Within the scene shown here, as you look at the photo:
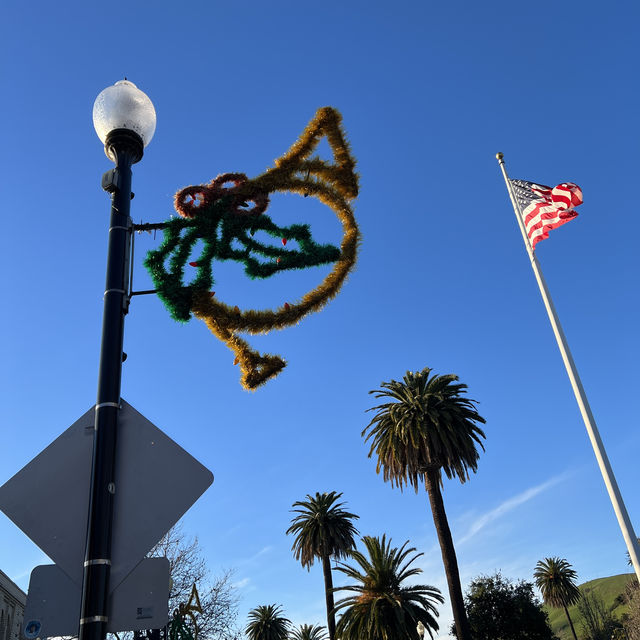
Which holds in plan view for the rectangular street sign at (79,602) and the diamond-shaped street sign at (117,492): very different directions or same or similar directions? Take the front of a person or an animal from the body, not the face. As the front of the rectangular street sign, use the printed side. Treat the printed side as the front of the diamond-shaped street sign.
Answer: same or similar directions

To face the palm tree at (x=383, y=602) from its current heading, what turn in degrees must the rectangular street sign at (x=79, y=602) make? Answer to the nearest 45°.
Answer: approximately 45° to its right

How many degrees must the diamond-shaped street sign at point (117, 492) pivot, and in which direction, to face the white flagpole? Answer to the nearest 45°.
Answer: approximately 45° to its right

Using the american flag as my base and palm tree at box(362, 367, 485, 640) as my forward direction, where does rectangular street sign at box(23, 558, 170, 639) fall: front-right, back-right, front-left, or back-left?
back-left

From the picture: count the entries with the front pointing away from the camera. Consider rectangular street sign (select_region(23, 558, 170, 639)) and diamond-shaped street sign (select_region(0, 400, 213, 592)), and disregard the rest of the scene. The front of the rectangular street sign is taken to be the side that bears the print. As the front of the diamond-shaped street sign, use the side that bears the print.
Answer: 2

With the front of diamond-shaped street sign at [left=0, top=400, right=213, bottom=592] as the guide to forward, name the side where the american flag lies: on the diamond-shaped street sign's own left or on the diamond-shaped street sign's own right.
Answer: on the diamond-shaped street sign's own right

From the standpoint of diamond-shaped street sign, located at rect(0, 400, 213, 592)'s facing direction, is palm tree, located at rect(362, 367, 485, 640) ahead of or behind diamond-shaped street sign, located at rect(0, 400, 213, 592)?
ahead

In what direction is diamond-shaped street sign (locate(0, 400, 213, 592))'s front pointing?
away from the camera

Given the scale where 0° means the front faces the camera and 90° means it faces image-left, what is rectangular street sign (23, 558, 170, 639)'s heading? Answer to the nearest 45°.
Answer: approximately 180°

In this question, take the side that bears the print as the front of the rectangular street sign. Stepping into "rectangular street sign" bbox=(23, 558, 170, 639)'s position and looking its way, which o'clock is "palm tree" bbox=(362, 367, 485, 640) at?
The palm tree is roughly at 1 o'clock from the rectangular street sign.

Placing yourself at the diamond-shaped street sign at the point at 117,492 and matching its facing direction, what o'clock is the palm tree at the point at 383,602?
The palm tree is roughly at 1 o'clock from the diamond-shaped street sign.
